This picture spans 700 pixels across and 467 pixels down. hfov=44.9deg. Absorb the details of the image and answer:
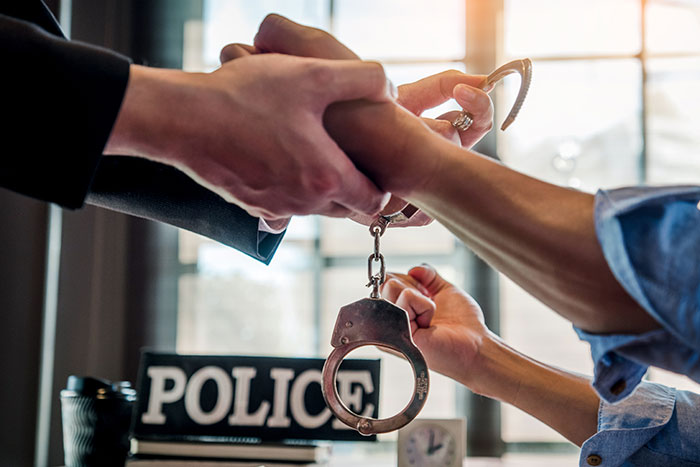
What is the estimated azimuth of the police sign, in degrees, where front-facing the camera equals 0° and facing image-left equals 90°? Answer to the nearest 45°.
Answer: approximately 0°
